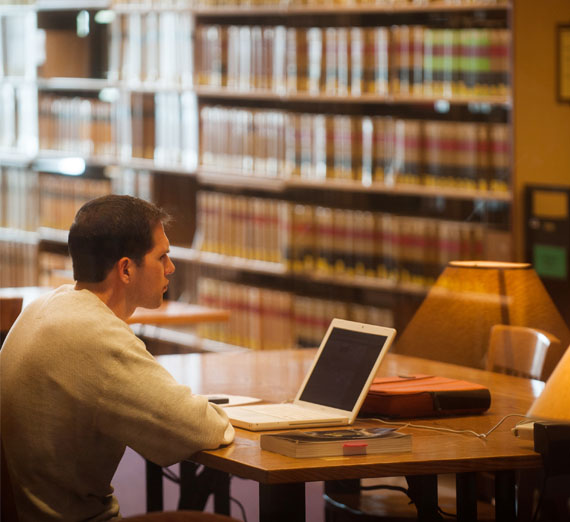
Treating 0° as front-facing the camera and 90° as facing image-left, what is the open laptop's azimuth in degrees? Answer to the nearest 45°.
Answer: approximately 45°

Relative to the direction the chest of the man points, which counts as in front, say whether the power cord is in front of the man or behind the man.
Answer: in front

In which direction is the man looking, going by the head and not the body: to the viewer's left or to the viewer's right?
to the viewer's right

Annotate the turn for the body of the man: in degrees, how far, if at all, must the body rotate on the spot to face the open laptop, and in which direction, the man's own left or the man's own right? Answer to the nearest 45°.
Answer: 0° — they already face it

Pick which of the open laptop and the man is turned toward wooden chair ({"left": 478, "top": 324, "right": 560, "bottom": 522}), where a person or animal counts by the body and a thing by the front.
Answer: the man

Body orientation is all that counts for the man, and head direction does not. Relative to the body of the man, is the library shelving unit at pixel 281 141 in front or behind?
in front

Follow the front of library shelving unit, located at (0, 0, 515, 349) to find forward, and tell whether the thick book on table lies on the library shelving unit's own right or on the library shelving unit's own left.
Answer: on the library shelving unit's own left

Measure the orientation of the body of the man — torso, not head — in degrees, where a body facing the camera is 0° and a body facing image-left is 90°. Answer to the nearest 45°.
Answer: approximately 225°

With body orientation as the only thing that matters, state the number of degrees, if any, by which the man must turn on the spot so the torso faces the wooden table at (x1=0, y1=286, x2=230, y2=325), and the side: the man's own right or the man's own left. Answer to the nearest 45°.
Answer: approximately 45° to the man's own left

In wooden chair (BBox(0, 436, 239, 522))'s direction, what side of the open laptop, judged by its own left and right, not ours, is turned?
front

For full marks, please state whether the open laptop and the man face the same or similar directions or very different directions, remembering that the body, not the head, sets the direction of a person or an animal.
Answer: very different directions

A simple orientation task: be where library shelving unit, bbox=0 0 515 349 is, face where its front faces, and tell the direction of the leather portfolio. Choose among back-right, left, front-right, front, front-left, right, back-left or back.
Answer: front-left

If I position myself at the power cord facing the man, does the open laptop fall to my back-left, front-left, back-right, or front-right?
front-right

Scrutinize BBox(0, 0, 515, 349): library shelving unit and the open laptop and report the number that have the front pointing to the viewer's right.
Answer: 0

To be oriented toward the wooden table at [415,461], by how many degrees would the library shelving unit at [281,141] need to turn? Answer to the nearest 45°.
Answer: approximately 45° to its left

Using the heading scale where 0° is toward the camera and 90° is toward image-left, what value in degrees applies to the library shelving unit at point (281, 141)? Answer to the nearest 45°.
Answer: approximately 45°
